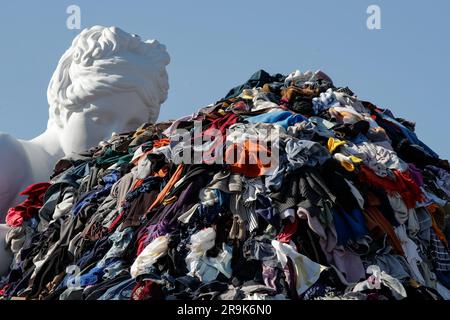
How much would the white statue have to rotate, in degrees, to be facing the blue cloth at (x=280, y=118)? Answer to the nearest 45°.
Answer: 0° — it already faces it

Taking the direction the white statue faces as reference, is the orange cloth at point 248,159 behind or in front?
in front

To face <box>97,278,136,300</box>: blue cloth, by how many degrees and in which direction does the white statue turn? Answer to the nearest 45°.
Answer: approximately 45° to its right

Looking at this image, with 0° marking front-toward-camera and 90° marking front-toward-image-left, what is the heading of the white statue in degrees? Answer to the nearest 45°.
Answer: approximately 315°

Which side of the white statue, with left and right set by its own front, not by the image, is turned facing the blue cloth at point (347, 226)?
front

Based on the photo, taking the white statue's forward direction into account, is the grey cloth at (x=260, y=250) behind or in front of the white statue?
in front

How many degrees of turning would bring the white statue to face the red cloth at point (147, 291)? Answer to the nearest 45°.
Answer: approximately 45° to its right

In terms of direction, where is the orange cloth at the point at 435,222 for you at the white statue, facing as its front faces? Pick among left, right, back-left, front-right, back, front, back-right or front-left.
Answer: front

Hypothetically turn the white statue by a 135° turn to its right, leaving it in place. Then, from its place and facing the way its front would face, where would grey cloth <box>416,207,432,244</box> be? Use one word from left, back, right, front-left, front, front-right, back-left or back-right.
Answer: back-left

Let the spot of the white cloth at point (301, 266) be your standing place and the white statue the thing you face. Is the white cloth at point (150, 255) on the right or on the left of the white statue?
left
